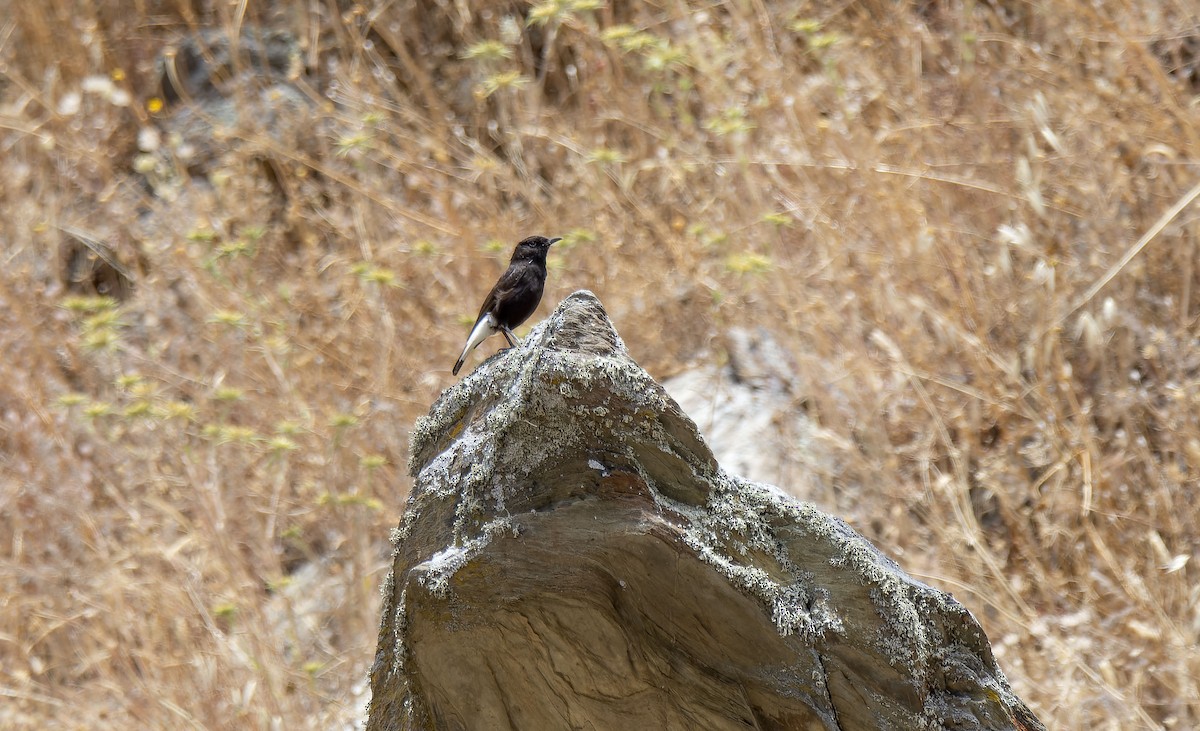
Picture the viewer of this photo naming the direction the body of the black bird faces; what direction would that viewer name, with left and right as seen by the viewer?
facing to the right of the viewer
